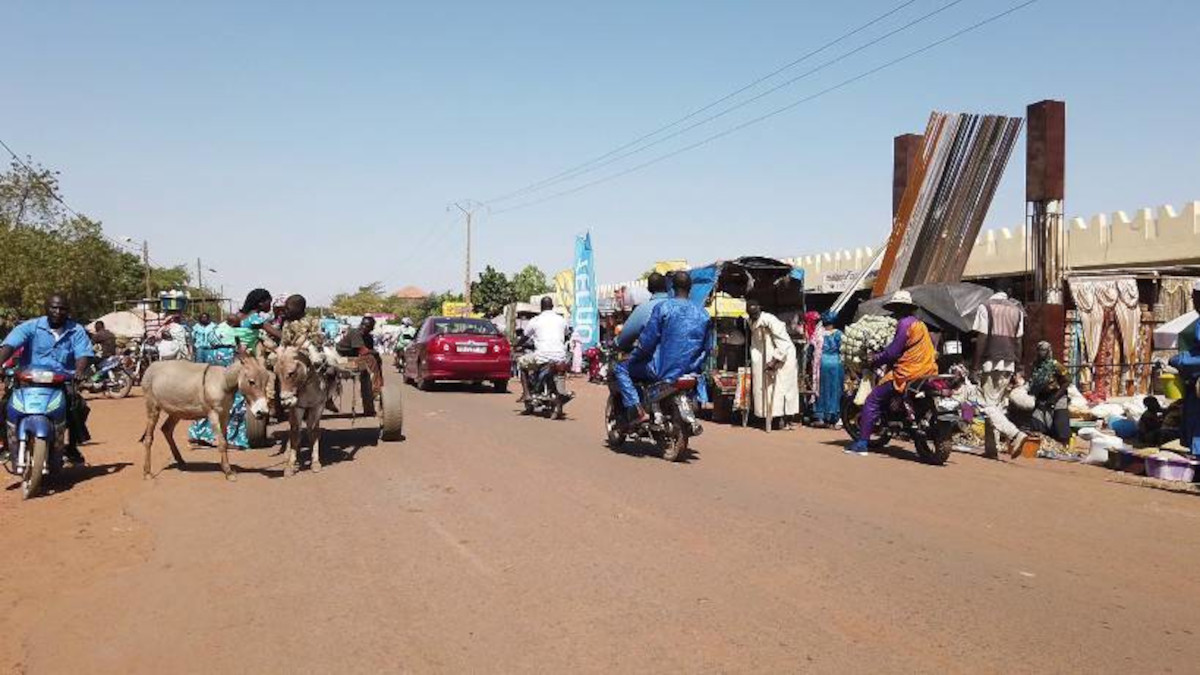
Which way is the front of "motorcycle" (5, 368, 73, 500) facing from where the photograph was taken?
facing the viewer

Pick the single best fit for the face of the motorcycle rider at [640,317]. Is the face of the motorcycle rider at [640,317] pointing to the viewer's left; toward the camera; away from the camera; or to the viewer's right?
away from the camera

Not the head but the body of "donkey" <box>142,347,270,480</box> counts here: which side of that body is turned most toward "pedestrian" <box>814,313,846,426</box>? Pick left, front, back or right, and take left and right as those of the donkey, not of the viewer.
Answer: front

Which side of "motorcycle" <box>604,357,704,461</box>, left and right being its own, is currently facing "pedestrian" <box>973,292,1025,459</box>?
right

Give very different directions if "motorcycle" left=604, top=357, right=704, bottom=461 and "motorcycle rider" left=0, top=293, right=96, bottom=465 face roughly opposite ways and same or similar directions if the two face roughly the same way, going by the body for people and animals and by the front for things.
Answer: very different directions

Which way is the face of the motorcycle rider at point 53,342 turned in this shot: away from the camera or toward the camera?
toward the camera

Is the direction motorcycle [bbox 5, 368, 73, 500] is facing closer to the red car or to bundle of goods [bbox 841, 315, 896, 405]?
the bundle of goods

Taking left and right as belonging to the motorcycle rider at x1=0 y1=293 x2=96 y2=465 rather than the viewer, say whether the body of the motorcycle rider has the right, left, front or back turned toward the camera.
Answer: front

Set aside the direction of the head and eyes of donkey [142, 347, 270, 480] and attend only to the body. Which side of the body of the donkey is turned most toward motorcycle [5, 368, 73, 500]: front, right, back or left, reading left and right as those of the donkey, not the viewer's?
back

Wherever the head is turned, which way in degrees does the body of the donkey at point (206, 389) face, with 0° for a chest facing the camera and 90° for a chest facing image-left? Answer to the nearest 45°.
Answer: approximately 270°

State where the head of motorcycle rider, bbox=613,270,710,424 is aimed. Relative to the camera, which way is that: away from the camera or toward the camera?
away from the camera

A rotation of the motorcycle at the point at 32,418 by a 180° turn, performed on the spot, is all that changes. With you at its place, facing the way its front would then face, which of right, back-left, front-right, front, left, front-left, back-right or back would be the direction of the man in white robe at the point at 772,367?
right

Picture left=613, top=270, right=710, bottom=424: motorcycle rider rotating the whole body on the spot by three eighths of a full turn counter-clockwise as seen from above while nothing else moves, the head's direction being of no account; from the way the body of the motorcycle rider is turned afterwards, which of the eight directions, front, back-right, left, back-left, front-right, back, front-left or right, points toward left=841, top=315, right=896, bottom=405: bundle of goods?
back-left

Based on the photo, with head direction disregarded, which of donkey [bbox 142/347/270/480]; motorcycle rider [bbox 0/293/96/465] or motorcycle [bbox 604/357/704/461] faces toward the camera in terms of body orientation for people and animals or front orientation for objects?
the motorcycle rider

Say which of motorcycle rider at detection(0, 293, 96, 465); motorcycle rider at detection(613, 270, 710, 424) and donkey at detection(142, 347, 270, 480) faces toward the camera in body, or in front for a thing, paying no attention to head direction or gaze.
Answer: motorcycle rider at detection(0, 293, 96, 465)

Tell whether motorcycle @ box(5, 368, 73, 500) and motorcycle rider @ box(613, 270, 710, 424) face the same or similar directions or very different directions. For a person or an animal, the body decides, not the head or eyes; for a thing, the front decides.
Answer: very different directions

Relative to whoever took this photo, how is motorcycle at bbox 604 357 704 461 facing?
facing away from the viewer and to the left of the viewer

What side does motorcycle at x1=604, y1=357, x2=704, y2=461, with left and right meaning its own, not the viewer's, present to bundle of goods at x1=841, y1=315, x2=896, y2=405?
right
